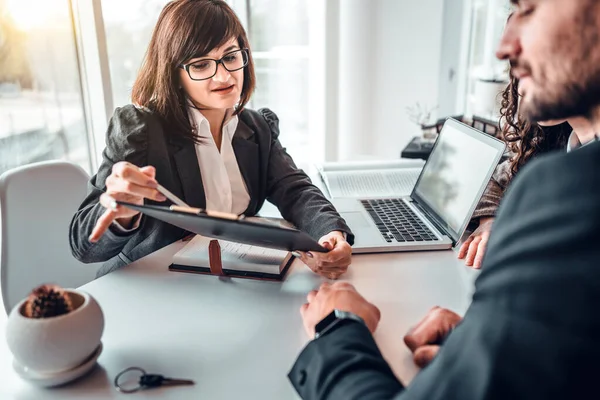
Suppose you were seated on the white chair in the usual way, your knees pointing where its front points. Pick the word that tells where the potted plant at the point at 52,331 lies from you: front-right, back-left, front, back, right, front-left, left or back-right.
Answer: front-right

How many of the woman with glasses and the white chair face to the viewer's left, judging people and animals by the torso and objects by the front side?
0

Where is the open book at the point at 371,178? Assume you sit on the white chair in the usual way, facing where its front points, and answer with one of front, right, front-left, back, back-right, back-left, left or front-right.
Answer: front-left

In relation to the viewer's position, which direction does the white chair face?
facing the viewer and to the right of the viewer

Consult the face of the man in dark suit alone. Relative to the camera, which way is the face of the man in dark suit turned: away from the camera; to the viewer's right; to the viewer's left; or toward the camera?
to the viewer's left

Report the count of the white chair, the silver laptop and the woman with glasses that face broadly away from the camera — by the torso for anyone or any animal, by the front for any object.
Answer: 0

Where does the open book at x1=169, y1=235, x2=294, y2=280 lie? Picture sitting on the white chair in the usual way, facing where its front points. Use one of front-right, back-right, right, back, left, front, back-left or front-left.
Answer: front

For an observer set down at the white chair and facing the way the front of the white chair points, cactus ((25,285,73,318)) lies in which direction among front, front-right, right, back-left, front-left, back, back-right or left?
front-right

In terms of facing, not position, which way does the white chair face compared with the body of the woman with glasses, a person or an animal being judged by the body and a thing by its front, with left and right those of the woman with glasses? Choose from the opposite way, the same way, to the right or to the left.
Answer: the same way

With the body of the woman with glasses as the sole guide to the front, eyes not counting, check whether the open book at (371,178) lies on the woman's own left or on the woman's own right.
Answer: on the woman's own left

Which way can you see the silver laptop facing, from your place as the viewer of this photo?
facing the viewer and to the left of the viewer

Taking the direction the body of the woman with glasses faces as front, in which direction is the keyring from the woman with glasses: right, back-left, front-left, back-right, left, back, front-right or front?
front-right

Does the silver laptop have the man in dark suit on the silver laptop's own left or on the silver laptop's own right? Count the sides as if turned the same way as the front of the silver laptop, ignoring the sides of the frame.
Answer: on the silver laptop's own left
